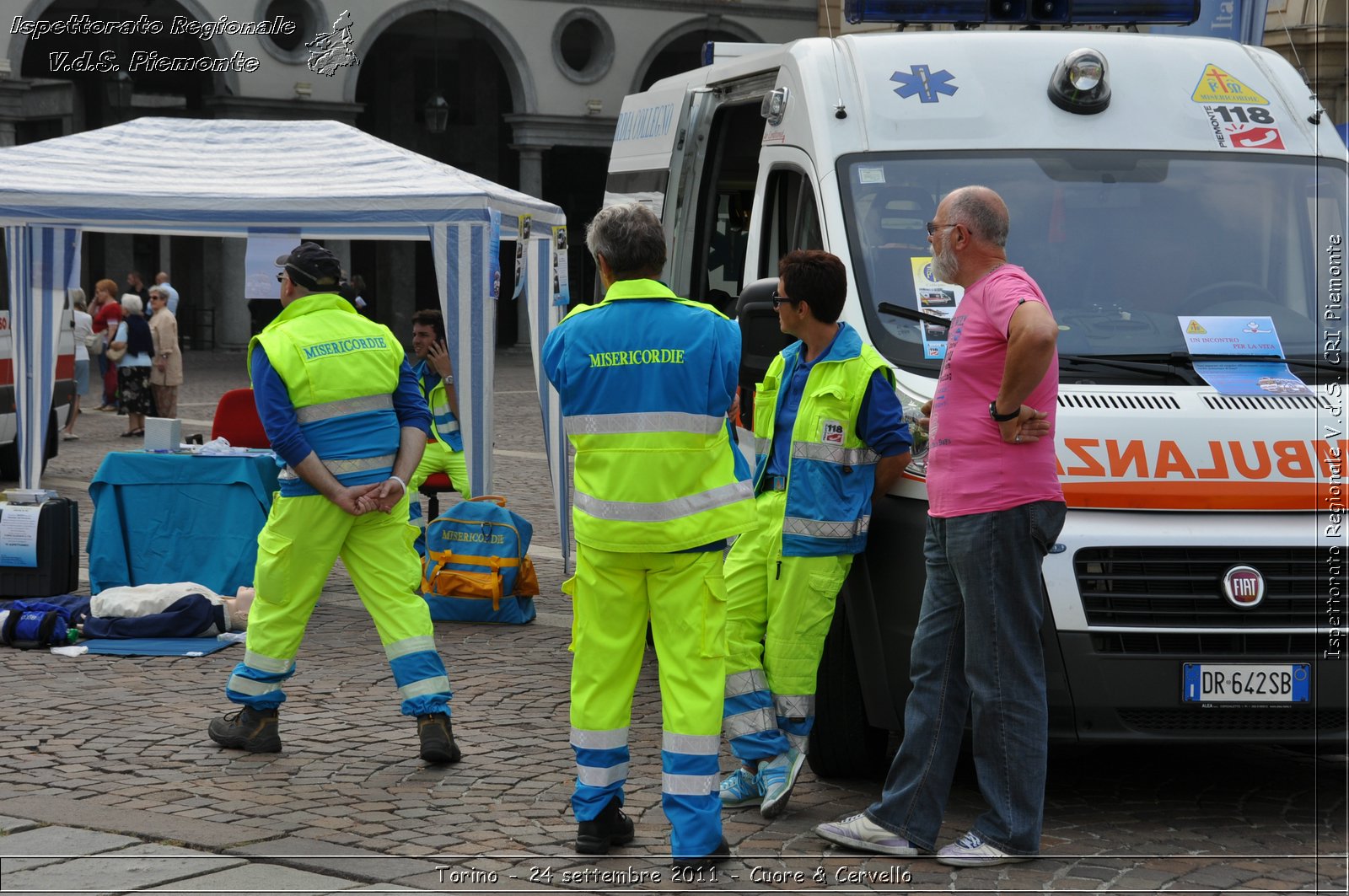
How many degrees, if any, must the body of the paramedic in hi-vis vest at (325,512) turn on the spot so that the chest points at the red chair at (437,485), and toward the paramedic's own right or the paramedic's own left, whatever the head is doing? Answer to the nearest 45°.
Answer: approximately 45° to the paramedic's own right

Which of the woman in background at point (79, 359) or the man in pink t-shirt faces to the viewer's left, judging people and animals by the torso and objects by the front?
the man in pink t-shirt

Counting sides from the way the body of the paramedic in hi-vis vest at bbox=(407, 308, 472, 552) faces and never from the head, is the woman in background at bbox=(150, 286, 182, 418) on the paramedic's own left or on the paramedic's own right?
on the paramedic's own right

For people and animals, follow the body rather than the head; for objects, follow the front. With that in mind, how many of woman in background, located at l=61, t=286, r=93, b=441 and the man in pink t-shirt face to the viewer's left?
1

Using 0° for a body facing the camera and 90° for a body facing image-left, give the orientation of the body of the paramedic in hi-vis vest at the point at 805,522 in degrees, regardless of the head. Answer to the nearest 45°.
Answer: approximately 45°

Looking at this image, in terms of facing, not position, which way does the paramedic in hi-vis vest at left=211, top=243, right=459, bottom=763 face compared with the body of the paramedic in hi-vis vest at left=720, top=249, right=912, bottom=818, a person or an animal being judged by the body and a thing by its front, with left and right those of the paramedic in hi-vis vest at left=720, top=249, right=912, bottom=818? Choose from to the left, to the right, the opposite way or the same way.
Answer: to the right

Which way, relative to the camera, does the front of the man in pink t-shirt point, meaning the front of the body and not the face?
to the viewer's left

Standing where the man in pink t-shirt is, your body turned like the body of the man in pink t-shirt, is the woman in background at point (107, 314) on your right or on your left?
on your right

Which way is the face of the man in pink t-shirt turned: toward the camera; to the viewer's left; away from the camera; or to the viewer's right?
to the viewer's left

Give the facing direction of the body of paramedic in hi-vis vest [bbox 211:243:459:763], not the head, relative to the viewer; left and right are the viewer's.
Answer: facing away from the viewer and to the left of the viewer
